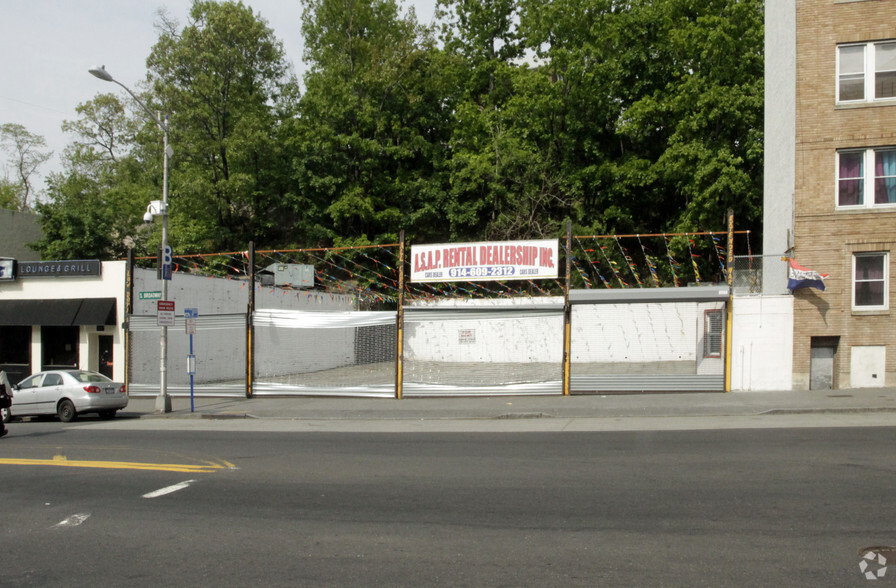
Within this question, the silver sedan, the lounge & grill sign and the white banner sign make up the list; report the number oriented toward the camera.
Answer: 2

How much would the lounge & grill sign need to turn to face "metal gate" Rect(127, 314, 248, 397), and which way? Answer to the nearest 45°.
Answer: approximately 45° to its left

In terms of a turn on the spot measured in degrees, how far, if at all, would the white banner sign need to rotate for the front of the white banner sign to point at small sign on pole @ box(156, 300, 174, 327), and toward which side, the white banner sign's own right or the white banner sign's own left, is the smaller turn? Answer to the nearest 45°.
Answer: approximately 90° to the white banner sign's own right

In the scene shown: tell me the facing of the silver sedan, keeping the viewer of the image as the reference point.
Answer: facing away from the viewer and to the left of the viewer

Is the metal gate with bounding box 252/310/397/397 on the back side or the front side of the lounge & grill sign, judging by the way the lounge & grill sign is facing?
on the front side

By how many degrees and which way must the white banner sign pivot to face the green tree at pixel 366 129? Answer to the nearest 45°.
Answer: approximately 180°

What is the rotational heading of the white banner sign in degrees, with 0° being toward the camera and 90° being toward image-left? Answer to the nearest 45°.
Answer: approximately 0°
